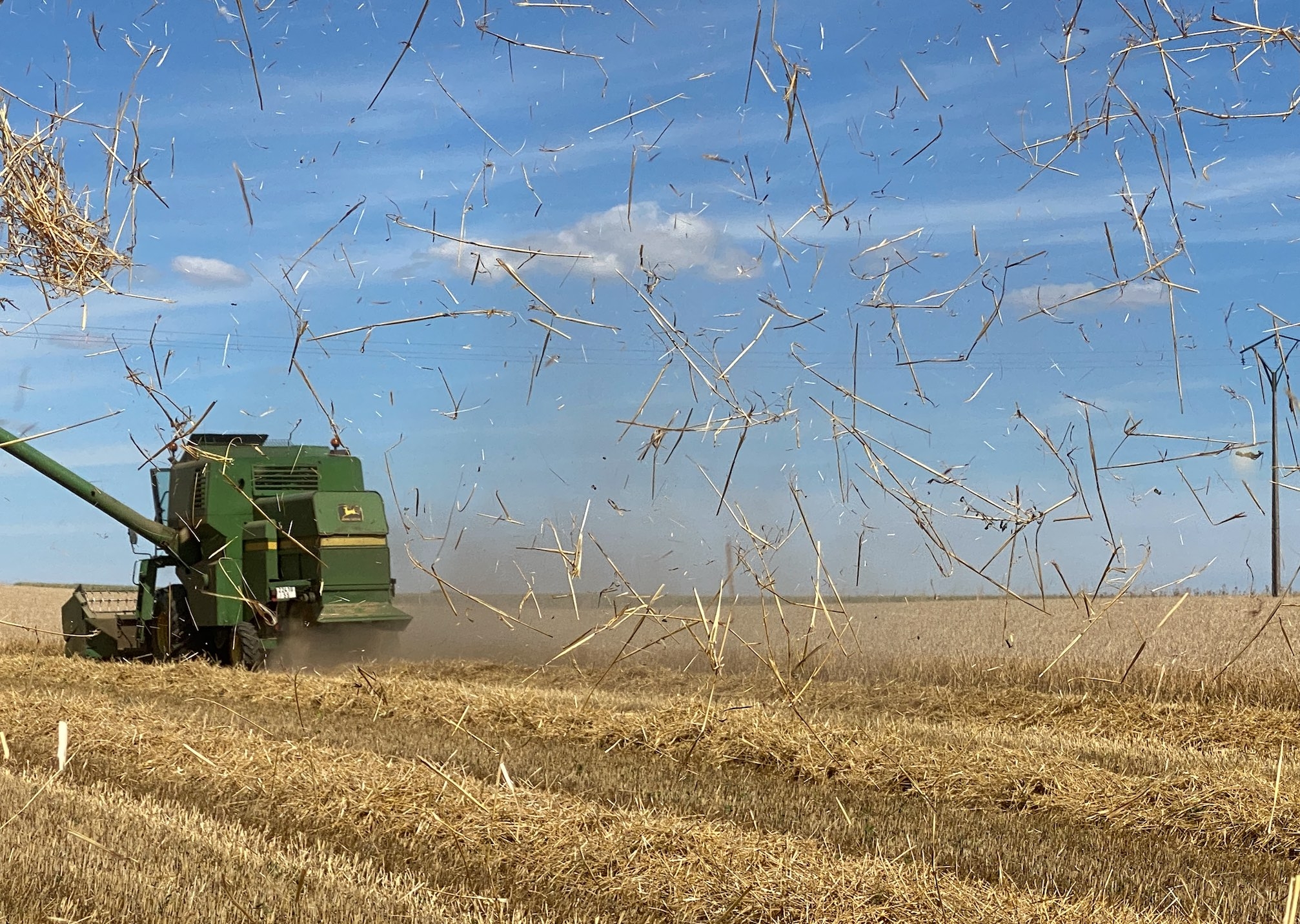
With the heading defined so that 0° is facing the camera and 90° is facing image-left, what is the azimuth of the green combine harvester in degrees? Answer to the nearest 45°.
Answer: approximately 135°
